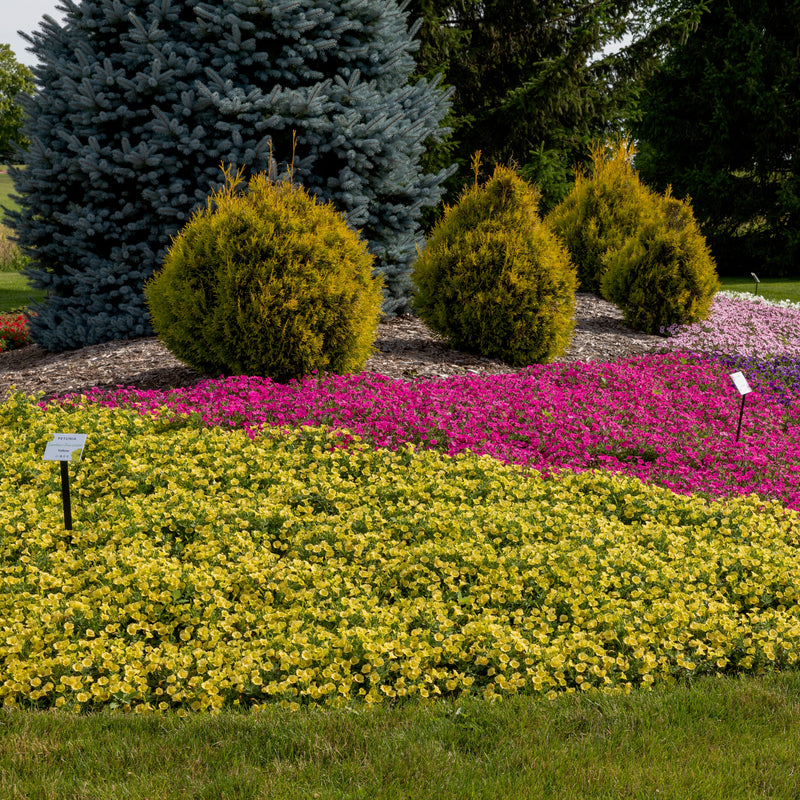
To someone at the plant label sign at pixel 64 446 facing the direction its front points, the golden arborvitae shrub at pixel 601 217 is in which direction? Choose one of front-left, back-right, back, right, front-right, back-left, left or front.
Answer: back-left

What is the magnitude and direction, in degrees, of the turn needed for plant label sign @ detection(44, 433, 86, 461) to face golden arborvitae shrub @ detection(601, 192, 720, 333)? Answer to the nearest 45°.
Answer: approximately 135° to its left

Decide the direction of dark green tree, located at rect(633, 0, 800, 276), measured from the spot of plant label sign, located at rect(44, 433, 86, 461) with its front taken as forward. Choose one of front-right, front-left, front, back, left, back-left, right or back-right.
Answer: back-left

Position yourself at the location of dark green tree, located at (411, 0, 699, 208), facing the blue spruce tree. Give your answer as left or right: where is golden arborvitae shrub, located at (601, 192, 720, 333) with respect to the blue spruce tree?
left

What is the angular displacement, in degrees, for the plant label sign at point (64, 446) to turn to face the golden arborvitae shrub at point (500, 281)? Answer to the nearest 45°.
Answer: approximately 135° to its left

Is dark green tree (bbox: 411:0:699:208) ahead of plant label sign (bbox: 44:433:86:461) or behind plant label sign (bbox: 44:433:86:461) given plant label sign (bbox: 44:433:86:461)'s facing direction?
behind

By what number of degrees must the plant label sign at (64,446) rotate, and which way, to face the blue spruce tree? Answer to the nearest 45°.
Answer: approximately 180°

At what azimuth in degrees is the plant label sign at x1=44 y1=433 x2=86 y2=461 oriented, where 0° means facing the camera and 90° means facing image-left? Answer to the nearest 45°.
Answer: approximately 0°
